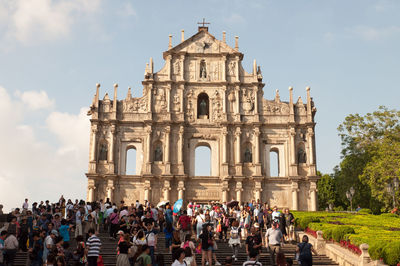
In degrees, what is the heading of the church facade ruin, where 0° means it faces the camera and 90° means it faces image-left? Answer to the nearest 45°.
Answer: approximately 0°

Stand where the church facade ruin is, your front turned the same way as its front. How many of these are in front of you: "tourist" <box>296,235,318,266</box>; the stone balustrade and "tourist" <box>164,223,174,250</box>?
3

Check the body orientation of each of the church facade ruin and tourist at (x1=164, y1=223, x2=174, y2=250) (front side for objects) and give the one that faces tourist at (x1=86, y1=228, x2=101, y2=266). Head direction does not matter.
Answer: the church facade ruin

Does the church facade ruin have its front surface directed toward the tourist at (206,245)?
yes

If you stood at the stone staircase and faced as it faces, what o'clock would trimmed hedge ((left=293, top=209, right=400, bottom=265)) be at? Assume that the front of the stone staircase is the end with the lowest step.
The trimmed hedge is roughly at 9 o'clock from the stone staircase.
